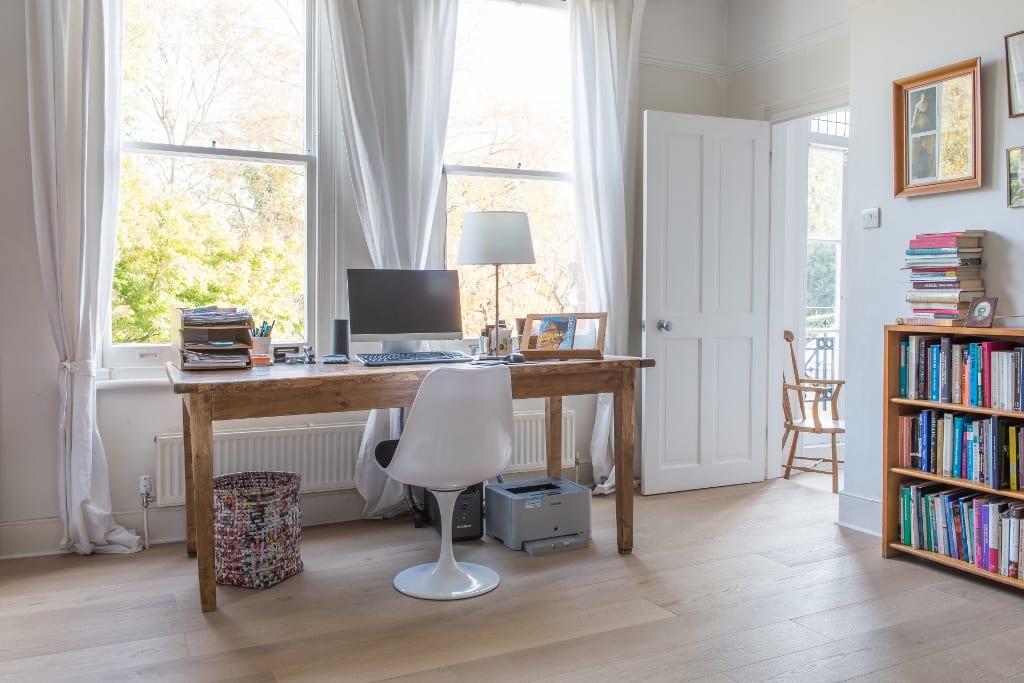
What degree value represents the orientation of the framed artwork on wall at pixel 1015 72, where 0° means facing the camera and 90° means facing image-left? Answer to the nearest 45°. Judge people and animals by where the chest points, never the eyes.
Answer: approximately 45°

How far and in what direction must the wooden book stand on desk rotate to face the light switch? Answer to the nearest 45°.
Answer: approximately 90° to its left

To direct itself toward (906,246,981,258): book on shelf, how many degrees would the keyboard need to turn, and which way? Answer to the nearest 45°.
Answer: approximately 90° to its left

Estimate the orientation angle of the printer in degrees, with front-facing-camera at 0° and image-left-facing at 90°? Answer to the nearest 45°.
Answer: approximately 315°

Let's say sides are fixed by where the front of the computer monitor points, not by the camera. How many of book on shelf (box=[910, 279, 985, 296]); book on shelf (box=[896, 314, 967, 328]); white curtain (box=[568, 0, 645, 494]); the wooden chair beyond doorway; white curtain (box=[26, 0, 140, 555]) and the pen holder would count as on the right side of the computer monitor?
2

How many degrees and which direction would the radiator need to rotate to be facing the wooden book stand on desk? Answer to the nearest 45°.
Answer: approximately 45° to its left

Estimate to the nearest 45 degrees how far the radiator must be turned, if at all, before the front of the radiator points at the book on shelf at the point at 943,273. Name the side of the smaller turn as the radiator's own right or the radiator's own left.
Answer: approximately 90° to the radiator's own left

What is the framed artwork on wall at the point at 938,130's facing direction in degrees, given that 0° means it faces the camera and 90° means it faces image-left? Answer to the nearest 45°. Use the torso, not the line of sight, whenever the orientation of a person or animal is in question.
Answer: approximately 45°

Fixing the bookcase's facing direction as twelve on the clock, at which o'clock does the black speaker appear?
The black speaker is roughly at 1 o'clock from the bookcase.

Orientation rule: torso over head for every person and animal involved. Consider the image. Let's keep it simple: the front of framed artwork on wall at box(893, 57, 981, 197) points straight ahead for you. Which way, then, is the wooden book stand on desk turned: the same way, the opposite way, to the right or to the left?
to the left

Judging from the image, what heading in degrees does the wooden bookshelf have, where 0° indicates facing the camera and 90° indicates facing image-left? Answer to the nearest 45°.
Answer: approximately 45°

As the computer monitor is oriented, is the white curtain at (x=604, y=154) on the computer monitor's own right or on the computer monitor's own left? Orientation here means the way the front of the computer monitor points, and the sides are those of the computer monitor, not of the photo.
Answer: on the computer monitor's own left

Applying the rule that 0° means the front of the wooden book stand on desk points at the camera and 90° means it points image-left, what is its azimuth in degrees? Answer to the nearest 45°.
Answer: approximately 0°

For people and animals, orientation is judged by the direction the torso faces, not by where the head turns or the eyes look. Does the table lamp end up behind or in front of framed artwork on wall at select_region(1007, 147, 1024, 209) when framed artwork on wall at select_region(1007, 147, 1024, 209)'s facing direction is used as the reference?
in front

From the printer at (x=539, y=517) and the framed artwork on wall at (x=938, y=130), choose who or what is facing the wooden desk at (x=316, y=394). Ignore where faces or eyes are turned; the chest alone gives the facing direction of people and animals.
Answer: the framed artwork on wall

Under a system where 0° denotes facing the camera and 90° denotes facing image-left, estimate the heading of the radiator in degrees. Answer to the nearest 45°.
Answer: approximately 0°

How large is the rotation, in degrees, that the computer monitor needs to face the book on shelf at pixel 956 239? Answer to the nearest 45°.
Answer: approximately 90° to its left
